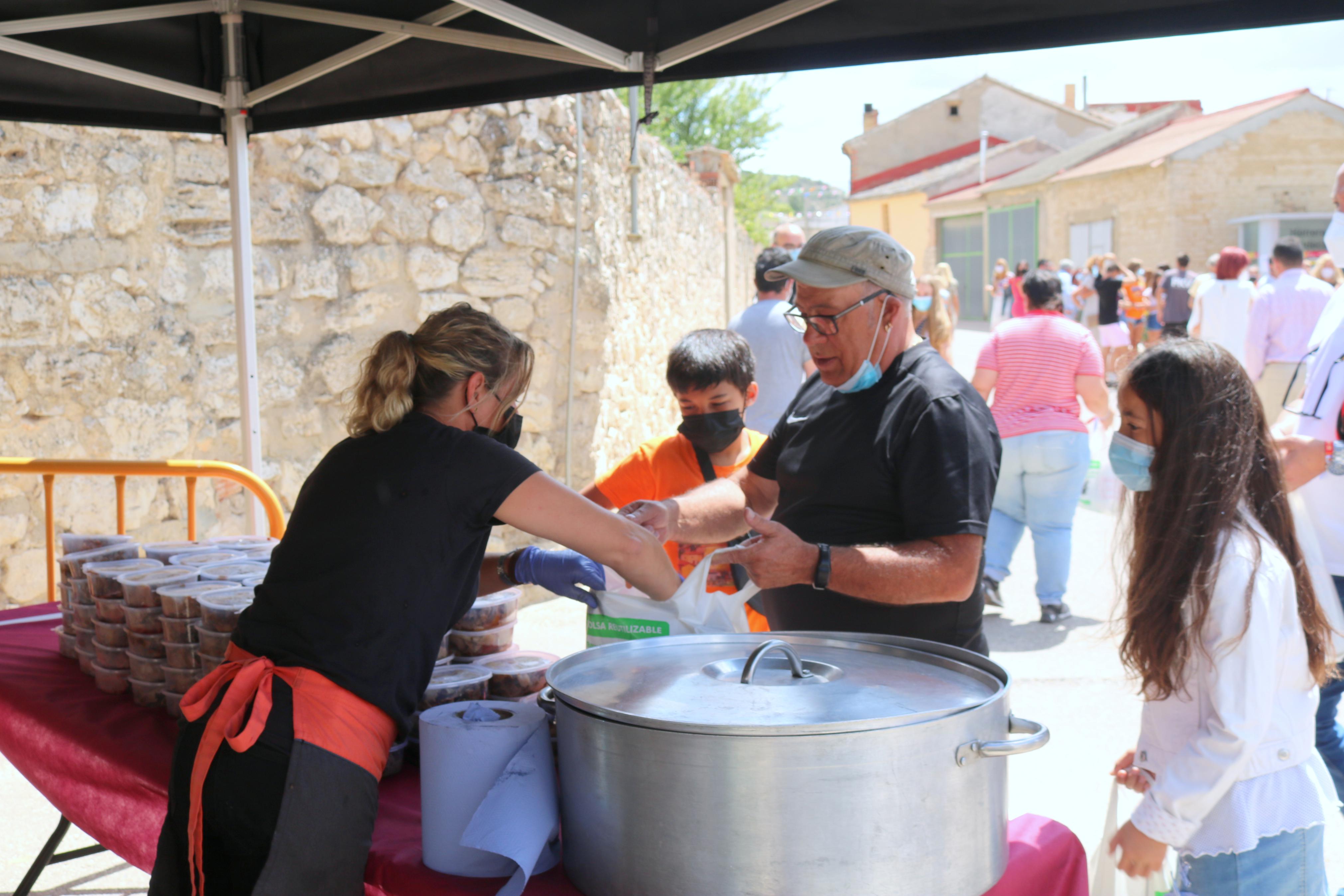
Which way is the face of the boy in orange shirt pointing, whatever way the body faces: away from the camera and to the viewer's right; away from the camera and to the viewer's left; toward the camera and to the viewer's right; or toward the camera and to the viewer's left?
toward the camera and to the viewer's left

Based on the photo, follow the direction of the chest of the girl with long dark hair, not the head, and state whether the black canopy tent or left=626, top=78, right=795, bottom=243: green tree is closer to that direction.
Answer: the black canopy tent

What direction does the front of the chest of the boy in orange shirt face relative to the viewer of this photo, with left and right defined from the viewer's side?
facing the viewer

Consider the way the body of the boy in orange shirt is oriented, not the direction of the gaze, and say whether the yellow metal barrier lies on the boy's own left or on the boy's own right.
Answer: on the boy's own right

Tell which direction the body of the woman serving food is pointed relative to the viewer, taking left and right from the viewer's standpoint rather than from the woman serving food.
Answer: facing away from the viewer and to the right of the viewer

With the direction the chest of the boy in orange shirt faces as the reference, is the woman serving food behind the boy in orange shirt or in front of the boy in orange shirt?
in front

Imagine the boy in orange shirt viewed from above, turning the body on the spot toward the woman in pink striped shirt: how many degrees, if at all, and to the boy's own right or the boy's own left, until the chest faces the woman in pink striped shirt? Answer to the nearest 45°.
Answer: approximately 135° to the boy's own left

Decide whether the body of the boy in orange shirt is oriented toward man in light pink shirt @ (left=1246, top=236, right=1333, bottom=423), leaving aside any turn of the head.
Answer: no

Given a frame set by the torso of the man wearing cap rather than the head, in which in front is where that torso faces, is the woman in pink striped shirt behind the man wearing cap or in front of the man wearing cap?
behind

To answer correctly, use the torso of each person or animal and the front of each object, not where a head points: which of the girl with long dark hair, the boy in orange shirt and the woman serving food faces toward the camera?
the boy in orange shirt

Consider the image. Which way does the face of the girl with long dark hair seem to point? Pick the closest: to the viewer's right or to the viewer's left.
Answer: to the viewer's left

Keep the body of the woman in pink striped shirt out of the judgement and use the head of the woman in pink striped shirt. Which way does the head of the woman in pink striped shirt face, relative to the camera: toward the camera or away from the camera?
away from the camera

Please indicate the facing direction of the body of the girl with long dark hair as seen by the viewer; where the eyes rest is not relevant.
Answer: to the viewer's left

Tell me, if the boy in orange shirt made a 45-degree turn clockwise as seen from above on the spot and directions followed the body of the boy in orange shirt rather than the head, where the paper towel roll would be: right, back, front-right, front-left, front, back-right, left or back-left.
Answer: front-left
